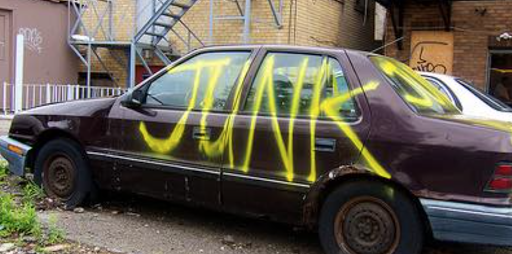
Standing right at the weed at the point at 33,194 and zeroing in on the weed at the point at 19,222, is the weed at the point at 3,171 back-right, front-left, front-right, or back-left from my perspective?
back-right

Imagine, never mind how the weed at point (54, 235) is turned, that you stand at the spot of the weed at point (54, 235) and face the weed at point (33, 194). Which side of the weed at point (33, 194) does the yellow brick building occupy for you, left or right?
right

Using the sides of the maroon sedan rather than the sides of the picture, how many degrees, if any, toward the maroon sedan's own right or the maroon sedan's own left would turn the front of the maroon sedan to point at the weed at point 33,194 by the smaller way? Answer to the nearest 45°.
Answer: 0° — it already faces it

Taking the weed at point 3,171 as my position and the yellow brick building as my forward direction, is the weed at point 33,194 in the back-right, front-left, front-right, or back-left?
back-right

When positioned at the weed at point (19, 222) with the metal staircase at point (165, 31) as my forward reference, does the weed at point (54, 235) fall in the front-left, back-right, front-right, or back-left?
back-right

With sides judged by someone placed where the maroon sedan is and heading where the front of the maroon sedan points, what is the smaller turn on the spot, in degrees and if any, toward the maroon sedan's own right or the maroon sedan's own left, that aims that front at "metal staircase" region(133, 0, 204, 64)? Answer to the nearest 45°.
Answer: approximately 45° to the maroon sedan's own right

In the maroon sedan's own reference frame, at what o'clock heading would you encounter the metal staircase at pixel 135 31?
The metal staircase is roughly at 1 o'clock from the maroon sedan.

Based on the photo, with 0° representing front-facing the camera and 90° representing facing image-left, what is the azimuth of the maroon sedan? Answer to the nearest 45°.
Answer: approximately 135°

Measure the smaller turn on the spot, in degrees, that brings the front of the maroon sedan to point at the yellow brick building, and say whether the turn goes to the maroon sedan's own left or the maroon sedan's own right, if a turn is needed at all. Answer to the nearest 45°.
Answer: approximately 45° to the maroon sedan's own right
